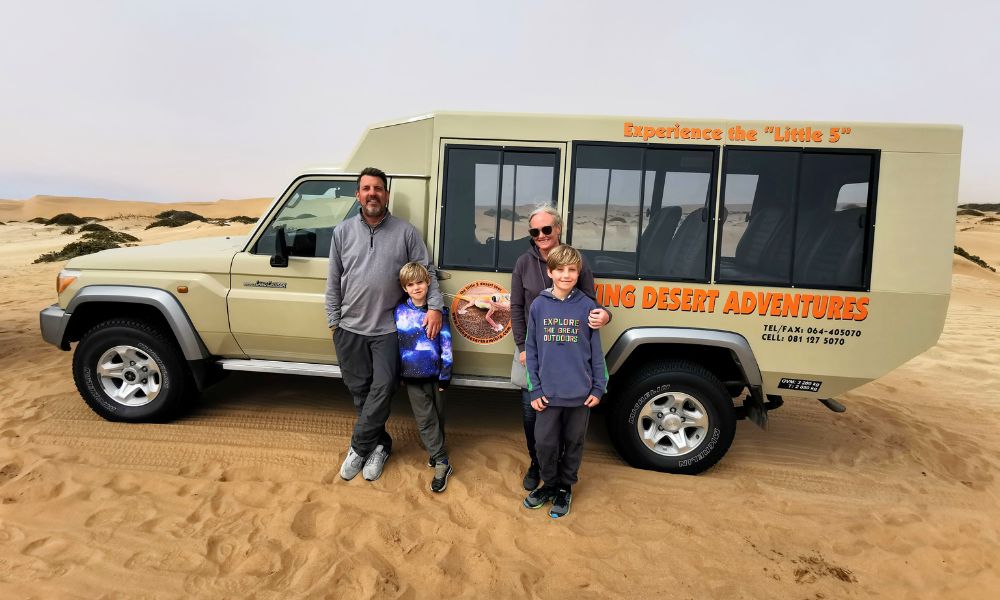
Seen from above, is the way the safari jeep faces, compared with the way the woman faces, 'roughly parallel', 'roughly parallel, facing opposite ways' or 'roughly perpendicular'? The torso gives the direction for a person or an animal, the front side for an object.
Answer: roughly perpendicular

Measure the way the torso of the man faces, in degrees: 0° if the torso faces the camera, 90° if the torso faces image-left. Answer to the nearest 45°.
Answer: approximately 0°

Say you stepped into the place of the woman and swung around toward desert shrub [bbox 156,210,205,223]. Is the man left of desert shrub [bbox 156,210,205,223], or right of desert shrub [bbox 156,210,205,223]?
left

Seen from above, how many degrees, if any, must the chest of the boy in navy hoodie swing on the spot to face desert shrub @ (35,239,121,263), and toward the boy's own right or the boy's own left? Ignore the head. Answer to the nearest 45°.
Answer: approximately 135° to the boy's own right

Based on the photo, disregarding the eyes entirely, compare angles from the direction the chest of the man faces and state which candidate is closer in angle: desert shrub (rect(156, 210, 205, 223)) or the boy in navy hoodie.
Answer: the boy in navy hoodie

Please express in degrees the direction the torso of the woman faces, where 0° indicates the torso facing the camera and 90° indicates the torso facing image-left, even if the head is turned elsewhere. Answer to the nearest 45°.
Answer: approximately 0°

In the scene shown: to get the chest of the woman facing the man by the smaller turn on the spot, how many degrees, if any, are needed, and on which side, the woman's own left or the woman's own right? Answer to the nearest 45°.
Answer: approximately 90° to the woman's own right

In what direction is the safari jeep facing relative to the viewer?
to the viewer's left

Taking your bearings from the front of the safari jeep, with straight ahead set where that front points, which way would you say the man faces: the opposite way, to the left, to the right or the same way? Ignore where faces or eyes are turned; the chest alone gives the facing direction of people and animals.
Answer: to the left

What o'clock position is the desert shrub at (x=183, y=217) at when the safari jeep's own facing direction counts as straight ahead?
The desert shrub is roughly at 2 o'clock from the safari jeep.

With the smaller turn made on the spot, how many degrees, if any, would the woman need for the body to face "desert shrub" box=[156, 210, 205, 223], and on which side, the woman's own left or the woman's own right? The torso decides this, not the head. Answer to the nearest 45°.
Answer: approximately 135° to the woman's own right
